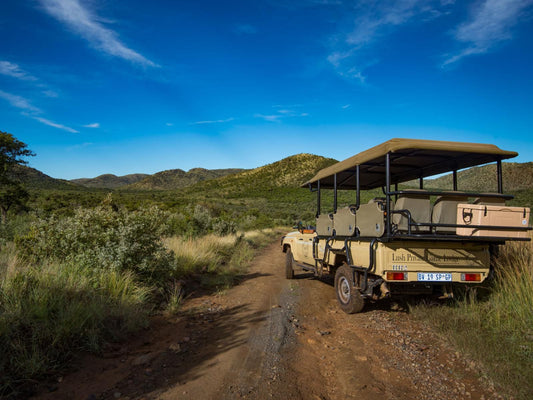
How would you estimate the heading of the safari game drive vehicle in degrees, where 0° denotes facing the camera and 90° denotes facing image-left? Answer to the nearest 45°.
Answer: approximately 135°

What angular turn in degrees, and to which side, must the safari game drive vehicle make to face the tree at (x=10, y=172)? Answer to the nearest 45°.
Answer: approximately 45° to its left

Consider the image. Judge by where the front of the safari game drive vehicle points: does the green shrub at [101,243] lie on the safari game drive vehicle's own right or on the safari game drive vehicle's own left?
on the safari game drive vehicle's own left
